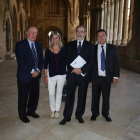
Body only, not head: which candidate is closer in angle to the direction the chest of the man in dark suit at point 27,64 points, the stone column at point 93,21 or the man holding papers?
the man holding papers

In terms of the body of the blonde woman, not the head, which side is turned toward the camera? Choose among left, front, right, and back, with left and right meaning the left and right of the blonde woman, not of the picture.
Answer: front

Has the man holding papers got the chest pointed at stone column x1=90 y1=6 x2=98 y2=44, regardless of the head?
no

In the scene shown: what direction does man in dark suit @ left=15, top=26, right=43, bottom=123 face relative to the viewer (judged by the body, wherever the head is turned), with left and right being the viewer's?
facing the viewer and to the right of the viewer

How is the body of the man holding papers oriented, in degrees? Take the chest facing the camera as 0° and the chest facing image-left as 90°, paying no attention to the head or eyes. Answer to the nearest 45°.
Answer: approximately 0°

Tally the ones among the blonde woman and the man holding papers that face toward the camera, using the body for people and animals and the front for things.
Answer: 2

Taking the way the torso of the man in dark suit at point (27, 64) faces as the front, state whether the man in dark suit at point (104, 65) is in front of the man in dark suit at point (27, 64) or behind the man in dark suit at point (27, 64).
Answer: in front

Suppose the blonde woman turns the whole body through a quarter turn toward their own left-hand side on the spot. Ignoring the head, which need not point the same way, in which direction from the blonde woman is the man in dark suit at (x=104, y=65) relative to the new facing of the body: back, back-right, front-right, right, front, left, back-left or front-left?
front

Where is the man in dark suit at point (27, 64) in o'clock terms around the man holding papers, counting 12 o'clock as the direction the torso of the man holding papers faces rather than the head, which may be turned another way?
The man in dark suit is roughly at 3 o'clock from the man holding papers.

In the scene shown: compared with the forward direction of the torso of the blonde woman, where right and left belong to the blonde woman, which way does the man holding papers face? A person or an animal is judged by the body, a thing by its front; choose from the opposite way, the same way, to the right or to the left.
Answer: the same way
